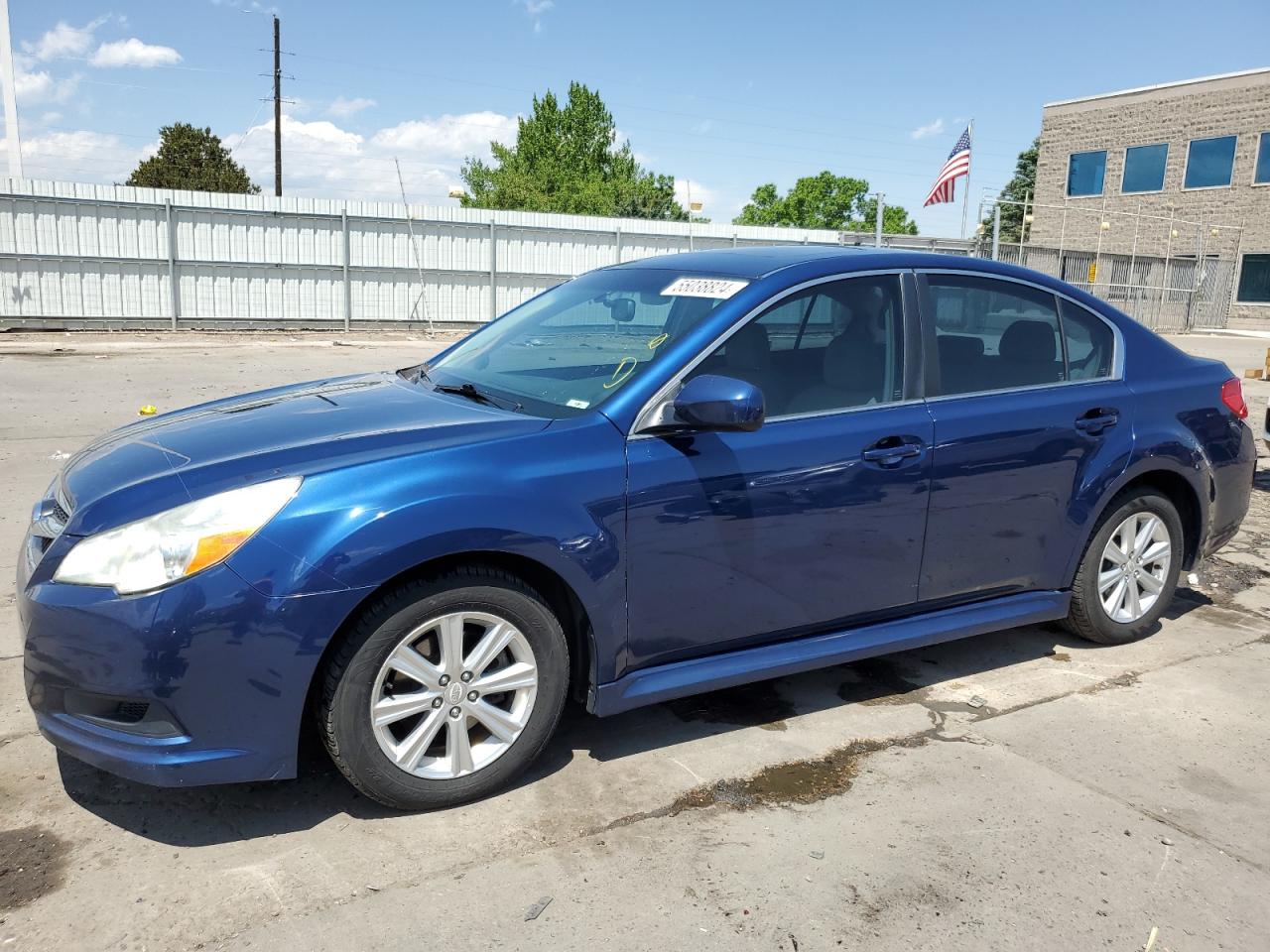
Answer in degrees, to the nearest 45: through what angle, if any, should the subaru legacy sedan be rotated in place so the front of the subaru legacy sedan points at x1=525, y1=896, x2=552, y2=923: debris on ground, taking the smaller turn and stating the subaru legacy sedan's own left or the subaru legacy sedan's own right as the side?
approximately 45° to the subaru legacy sedan's own left

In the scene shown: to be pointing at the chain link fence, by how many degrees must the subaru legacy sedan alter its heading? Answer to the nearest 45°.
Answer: approximately 180°

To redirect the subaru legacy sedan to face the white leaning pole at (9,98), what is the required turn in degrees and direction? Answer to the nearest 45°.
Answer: approximately 90° to its right

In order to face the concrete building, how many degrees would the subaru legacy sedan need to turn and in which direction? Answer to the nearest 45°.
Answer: approximately 180°

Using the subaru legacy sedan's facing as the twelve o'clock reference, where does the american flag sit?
The american flag is roughly at 5 o'clock from the subaru legacy sedan.

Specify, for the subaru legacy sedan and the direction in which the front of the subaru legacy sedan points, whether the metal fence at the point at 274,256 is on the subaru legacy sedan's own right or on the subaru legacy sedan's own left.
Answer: on the subaru legacy sedan's own right

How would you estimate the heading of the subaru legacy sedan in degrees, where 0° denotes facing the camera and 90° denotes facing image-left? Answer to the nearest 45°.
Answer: approximately 45°

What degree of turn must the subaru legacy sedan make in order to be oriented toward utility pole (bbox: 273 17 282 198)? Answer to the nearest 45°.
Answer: approximately 135° to its right

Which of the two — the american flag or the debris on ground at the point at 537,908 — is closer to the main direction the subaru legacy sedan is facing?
the debris on ground
